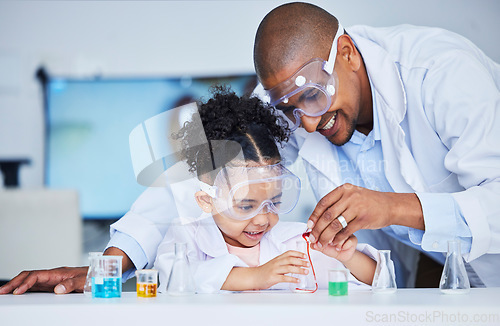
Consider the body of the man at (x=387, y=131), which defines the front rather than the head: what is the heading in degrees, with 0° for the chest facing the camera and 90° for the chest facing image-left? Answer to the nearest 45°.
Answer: approximately 45°

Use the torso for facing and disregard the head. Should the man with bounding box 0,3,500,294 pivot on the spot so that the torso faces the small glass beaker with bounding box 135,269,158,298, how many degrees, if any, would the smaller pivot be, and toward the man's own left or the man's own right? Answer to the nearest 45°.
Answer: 0° — they already face it
